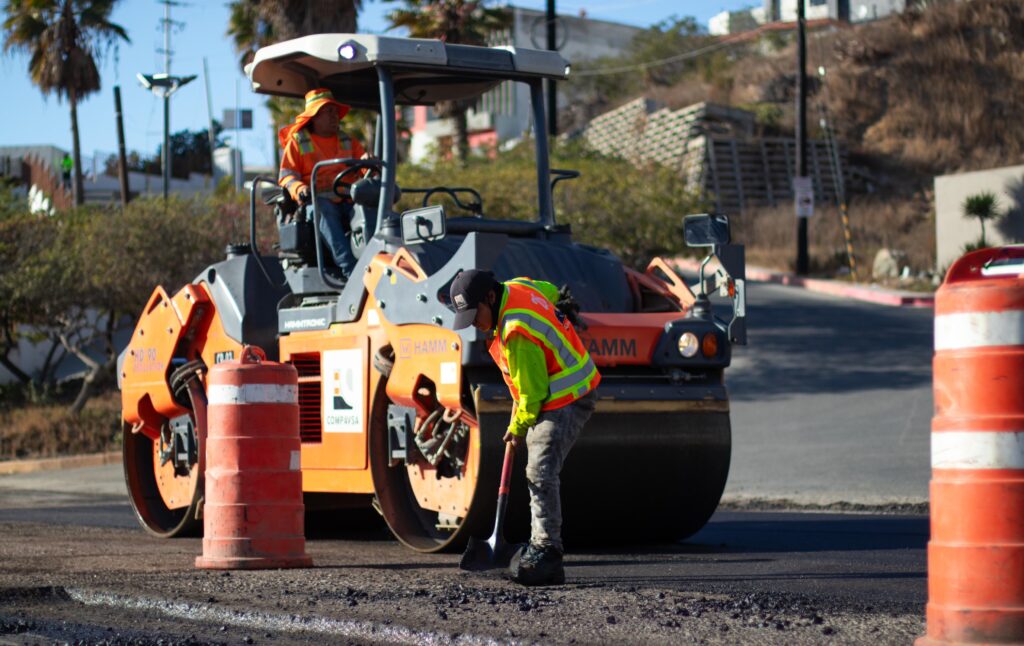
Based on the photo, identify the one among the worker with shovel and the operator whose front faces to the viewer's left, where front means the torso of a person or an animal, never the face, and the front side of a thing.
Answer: the worker with shovel

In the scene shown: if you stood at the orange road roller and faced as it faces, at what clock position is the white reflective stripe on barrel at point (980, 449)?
The white reflective stripe on barrel is roughly at 1 o'clock from the orange road roller.

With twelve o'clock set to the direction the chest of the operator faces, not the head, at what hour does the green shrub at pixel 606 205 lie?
The green shrub is roughly at 8 o'clock from the operator.

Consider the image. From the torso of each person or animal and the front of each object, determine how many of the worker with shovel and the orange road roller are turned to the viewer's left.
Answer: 1

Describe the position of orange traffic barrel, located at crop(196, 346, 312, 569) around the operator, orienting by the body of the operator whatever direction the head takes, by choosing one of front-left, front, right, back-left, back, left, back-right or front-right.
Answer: front-right

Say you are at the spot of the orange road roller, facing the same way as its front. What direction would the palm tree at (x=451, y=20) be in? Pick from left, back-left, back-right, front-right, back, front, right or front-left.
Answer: back-left

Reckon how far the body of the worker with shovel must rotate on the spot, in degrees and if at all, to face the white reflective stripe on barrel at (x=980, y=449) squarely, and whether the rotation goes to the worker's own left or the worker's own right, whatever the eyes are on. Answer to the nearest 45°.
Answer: approximately 135° to the worker's own left

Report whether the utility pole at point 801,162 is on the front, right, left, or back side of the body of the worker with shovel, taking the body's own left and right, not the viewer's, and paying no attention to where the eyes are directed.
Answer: right

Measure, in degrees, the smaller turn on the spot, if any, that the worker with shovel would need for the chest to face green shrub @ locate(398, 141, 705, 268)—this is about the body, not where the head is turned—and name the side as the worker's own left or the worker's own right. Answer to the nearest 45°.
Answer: approximately 90° to the worker's own right

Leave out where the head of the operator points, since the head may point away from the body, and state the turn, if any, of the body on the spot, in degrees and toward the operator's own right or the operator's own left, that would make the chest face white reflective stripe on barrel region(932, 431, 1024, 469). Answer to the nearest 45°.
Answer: approximately 45° to the operator's own right

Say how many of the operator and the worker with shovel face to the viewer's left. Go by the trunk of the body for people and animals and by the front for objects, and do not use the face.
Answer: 1

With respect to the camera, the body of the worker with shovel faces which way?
to the viewer's left
